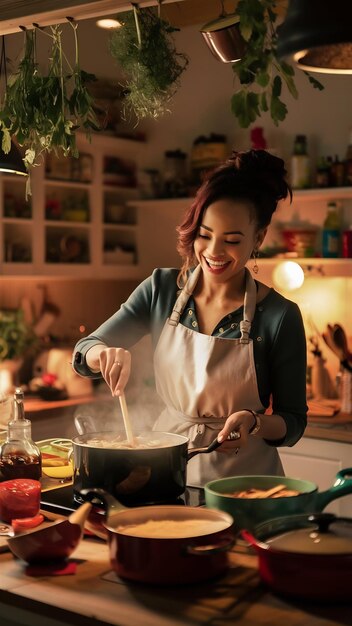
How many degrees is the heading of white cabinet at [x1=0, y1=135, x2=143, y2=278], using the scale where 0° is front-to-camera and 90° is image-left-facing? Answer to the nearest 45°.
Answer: approximately 0°

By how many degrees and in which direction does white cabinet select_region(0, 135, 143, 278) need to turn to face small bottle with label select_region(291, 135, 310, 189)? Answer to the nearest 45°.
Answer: approximately 45° to its left

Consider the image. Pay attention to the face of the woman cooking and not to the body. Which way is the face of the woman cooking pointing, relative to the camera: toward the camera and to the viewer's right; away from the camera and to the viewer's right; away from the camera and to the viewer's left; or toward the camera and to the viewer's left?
toward the camera and to the viewer's left

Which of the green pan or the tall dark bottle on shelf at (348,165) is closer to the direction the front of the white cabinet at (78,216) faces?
the green pan

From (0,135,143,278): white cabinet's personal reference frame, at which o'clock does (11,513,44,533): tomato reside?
The tomato is roughly at 12 o'clock from the white cabinet.

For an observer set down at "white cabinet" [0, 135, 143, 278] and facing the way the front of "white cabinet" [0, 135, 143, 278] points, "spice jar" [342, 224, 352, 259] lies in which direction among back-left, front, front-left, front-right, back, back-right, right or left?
front-left

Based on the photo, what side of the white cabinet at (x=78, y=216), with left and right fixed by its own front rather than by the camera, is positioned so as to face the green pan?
front

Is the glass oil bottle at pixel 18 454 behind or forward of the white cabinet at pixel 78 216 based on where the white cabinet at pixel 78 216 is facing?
forward

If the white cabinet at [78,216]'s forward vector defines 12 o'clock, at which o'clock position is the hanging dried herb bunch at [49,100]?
The hanging dried herb bunch is roughly at 12 o'clock from the white cabinet.

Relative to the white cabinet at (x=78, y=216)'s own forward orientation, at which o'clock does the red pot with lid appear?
The red pot with lid is roughly at 12 o'clock from the white cabinet.

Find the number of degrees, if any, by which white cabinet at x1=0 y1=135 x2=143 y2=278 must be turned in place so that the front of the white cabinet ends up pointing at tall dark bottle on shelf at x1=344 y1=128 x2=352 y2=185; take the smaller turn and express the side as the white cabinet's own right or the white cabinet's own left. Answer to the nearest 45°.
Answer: approximately 45° to the white cabinet's own left

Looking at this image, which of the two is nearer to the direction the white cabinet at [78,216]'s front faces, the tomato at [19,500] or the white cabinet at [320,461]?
the tomato

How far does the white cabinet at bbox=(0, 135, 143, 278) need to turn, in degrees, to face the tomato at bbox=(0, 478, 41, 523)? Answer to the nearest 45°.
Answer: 0° — it already faces it
